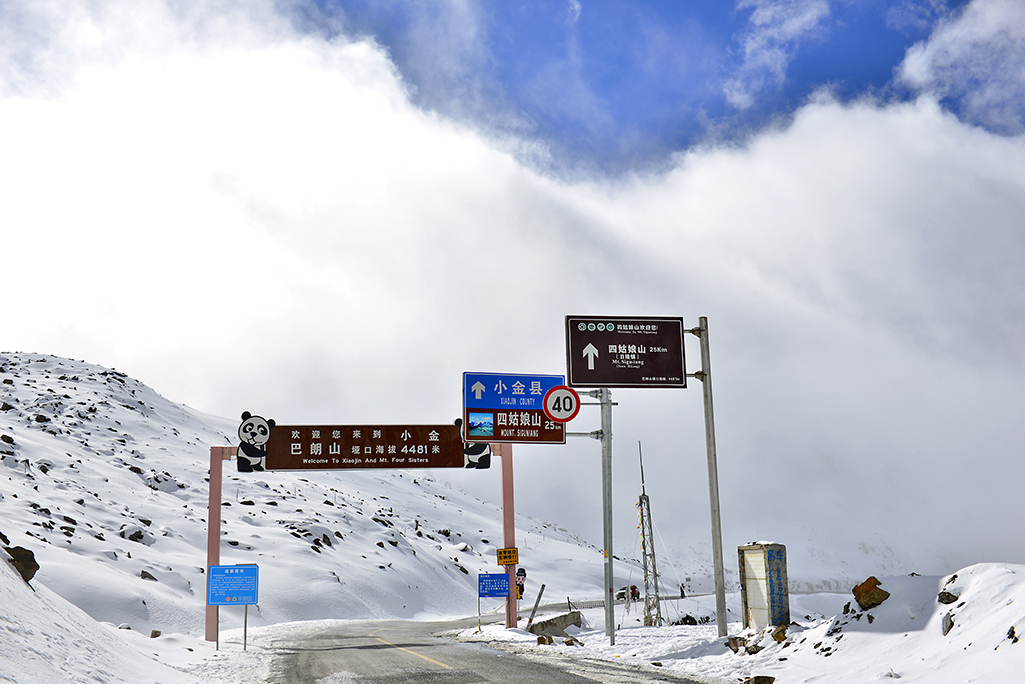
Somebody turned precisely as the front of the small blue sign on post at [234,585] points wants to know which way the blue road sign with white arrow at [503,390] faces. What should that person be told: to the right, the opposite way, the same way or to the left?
the same way

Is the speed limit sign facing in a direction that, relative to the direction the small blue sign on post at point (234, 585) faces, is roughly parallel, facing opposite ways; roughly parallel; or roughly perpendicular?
roughly parallel

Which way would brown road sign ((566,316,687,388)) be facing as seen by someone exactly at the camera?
facing the viewer

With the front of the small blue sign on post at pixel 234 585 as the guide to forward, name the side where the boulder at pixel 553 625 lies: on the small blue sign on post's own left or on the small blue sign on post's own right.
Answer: on the small blue sign on post's own left

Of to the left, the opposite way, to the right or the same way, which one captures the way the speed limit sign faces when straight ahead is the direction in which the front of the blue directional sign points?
the same way

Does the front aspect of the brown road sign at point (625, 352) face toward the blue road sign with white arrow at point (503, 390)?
no

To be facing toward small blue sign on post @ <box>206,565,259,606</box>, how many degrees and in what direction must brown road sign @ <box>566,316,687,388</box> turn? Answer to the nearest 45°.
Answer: approximately 90° to its right

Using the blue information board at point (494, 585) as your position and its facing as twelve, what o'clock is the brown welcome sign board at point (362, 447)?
The brown welcome sign board is roughly at 2 o'clock from the blue information board.

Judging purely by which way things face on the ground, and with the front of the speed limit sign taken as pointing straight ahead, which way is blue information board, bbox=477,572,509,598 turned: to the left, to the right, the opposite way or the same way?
the same way

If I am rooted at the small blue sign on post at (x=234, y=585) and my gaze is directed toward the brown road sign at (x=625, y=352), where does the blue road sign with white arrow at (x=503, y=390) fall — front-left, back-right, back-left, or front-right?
front-left

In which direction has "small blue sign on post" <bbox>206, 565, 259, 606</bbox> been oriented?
toward the camera

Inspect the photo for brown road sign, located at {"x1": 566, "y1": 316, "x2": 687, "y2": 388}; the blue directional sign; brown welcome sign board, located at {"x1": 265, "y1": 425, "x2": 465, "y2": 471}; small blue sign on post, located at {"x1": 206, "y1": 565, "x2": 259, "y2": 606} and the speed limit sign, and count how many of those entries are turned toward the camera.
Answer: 5

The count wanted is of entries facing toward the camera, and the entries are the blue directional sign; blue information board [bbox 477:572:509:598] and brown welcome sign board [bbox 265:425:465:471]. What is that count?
3

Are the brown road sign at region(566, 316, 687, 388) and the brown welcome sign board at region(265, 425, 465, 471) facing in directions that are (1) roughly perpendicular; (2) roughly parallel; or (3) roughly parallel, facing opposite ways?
roughly parallel

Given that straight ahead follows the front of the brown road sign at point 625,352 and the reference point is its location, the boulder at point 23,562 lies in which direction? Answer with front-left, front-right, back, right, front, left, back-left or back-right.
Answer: front-right
